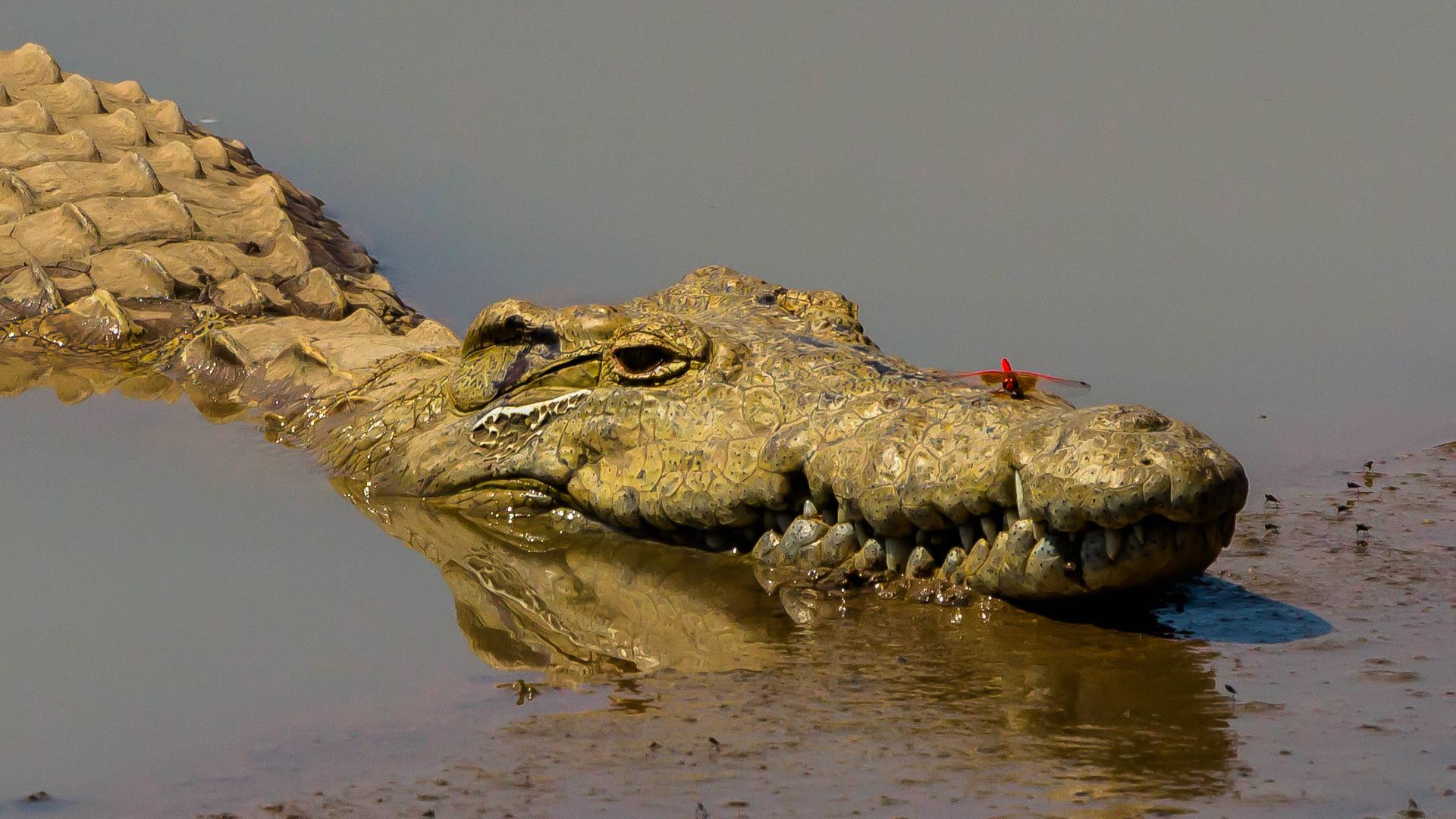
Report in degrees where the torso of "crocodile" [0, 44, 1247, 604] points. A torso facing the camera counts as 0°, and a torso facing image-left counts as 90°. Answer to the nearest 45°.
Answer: approximately 315°
